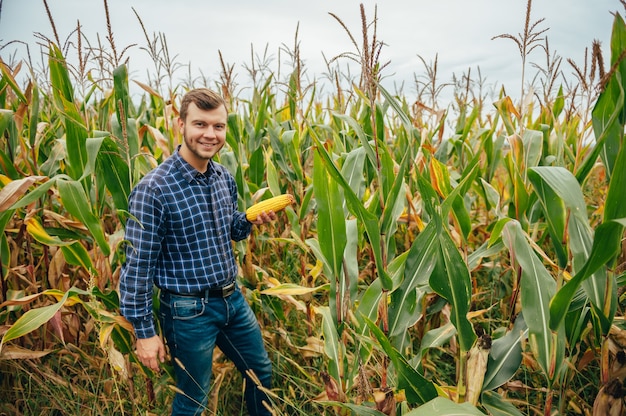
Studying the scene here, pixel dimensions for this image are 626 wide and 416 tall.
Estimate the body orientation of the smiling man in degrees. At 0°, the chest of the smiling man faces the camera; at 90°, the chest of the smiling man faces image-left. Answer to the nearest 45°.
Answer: approximately 315°
